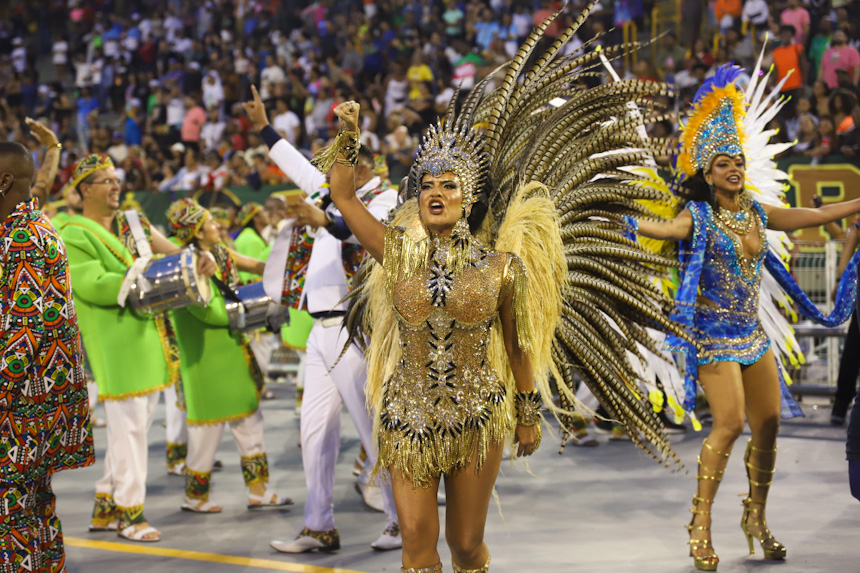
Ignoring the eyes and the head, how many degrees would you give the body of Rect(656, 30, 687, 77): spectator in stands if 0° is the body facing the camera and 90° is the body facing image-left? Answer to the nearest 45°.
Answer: approximately 0°

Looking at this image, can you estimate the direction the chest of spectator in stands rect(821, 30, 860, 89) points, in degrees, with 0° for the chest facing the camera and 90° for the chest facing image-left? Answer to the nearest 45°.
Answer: approximately 0°

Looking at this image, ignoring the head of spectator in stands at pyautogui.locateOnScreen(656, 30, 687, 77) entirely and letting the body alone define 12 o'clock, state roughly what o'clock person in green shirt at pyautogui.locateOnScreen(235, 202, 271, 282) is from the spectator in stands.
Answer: The person in green shirt is roughly at 1 o'clock from the spectator in stands.

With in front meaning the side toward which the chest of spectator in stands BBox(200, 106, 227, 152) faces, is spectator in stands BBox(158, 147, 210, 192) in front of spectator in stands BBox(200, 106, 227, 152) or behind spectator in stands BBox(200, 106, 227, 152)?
in front

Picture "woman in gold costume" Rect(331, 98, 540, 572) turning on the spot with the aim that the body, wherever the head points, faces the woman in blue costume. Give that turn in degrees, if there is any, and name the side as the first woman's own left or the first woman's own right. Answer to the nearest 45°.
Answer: approximately 135° to the first woman's own left

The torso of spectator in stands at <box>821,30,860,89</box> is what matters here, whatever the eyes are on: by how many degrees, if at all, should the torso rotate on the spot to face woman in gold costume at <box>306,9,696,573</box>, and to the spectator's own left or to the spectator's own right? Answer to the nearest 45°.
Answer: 0° — they already face them

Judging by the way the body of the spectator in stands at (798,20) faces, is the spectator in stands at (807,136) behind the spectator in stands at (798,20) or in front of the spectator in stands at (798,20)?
in front

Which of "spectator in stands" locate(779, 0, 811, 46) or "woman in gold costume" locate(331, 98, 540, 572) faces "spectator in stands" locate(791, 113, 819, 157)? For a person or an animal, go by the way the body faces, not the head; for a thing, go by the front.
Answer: "spectator in stands" locate(779, 0, 811, 46)

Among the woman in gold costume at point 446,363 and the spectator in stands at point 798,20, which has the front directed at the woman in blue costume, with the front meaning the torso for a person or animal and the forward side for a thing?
the spectator in stands
